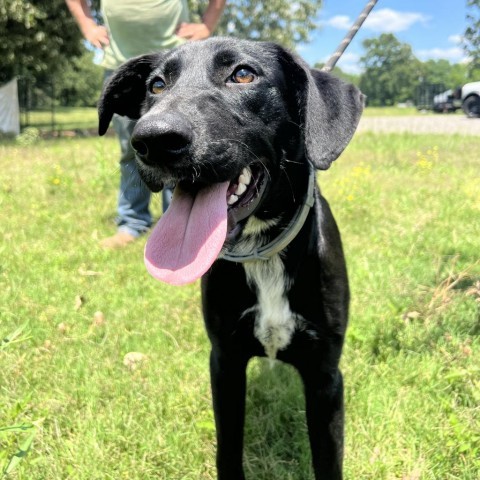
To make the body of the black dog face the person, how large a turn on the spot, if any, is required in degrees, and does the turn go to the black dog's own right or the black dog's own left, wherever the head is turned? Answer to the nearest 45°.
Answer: approximately 180°

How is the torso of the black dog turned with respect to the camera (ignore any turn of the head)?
toward the camera

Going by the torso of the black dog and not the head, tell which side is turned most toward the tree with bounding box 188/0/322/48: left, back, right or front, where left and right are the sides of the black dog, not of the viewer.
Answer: back

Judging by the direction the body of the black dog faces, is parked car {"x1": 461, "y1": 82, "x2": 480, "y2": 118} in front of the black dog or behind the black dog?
behind

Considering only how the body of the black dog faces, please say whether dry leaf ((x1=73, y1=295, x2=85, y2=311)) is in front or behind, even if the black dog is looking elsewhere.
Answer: behind
